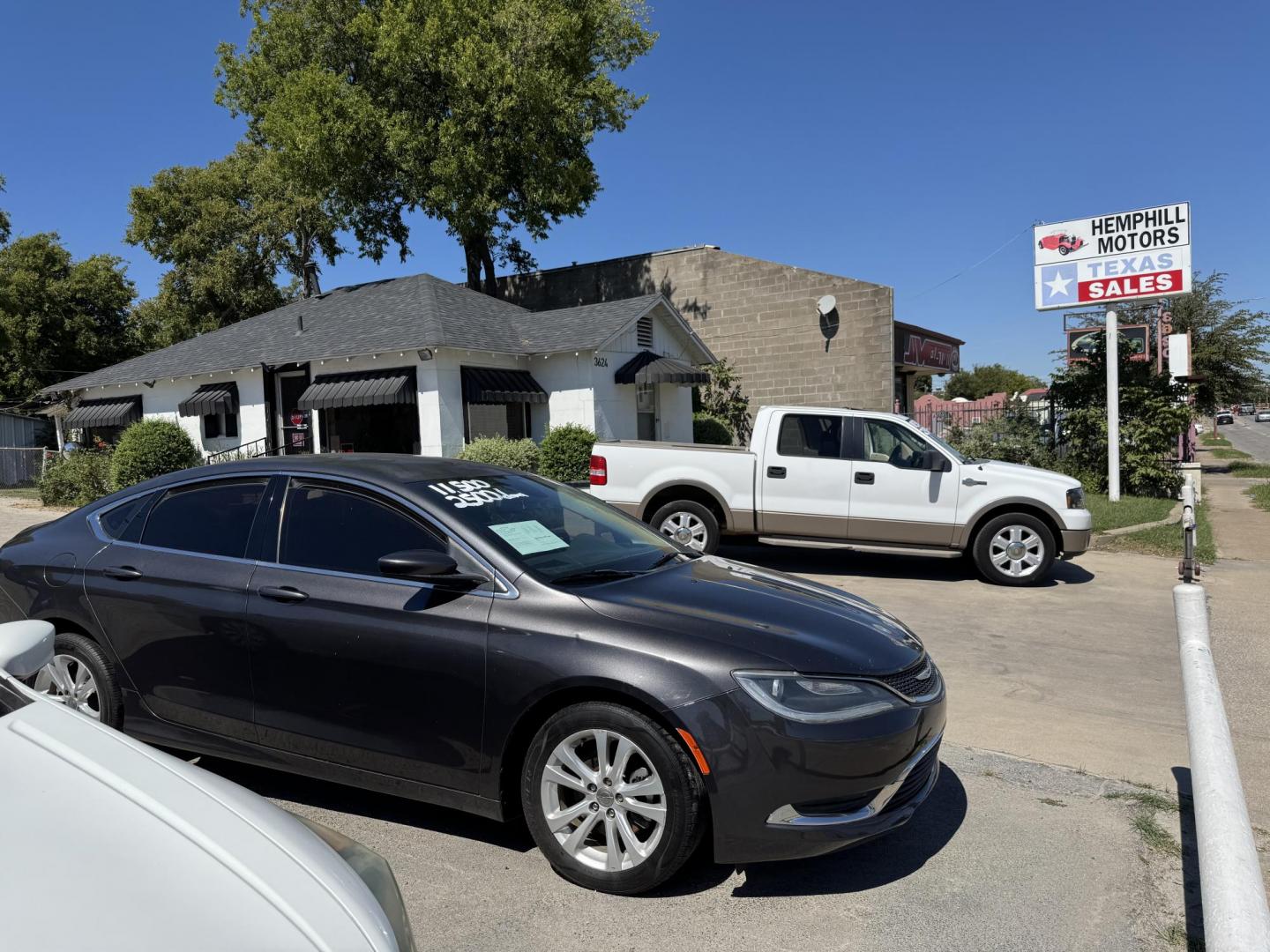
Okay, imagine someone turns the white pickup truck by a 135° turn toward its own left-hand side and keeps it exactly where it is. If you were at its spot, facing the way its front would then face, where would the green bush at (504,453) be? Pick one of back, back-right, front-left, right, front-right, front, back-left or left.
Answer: front

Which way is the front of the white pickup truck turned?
to the viewer's right

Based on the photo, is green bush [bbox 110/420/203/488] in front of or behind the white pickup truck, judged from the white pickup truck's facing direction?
behind

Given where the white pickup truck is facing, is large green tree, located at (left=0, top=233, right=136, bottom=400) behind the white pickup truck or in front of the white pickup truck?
behind

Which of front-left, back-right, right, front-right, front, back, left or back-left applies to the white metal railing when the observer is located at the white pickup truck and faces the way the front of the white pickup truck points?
right

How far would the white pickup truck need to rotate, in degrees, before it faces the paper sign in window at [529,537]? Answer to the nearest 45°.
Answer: approximately 90° to its right

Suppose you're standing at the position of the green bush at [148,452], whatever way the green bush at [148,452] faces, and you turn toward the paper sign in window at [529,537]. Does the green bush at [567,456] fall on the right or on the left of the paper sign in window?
left

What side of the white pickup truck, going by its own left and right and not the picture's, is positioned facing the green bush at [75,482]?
back

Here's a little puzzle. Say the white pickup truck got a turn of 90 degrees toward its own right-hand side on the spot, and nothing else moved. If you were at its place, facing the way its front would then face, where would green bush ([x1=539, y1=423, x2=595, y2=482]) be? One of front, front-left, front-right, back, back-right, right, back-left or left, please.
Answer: back-right

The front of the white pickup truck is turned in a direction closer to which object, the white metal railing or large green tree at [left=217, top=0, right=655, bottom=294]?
the white metal railing

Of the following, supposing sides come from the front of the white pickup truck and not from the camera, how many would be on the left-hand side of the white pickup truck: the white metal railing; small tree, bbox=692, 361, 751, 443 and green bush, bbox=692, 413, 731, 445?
2

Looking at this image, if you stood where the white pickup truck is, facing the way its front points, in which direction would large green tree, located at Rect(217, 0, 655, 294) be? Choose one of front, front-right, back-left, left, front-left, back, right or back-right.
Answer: back-left
